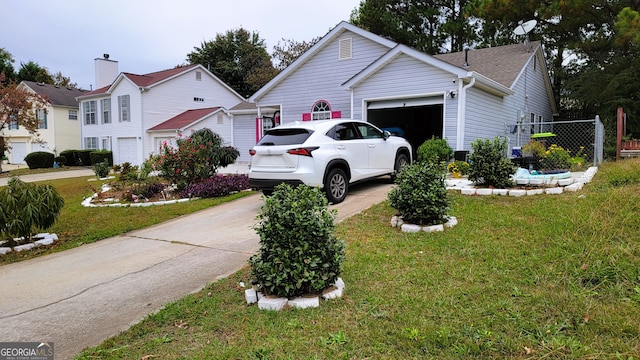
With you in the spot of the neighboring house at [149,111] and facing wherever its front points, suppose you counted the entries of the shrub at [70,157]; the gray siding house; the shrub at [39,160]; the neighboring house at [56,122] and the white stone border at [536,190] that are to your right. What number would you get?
3

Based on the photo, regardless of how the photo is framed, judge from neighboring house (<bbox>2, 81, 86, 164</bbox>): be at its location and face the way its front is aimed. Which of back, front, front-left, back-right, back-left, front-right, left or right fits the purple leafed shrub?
front-left

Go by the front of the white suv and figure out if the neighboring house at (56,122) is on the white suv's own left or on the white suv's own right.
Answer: on the white suv's own left

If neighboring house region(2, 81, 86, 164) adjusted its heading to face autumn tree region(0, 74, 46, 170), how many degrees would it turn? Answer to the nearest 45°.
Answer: approximately 45° to its left

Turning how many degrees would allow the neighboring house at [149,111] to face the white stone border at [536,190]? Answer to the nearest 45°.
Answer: approximately 45° to its left

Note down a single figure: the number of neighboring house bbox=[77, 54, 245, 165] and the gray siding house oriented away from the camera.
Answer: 0

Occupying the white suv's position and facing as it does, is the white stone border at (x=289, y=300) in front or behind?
behind

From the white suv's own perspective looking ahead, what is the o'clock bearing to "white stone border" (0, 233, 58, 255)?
The white stone border is roughly at 7 o'clock from the white suv.

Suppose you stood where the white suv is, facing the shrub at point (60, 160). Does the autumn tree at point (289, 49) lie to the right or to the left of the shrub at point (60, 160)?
right

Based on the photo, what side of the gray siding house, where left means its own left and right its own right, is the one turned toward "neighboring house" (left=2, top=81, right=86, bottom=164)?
right

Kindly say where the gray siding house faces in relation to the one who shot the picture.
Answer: facing the viewer and to the left of the viewer

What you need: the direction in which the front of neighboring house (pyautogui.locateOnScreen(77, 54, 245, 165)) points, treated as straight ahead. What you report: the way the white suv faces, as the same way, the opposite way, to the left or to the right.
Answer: the opposite way

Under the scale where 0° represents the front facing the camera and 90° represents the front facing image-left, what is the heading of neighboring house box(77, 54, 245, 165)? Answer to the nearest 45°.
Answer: approximately 45°
